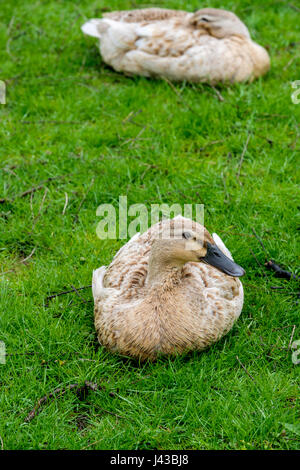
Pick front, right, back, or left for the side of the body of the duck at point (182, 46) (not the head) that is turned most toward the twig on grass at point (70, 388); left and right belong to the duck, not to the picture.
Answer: right

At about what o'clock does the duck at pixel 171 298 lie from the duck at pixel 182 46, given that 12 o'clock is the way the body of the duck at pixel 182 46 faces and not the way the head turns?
the duck at pixel 171 298 is roughly at 3 o'clock from the duck at pixel 182 46.

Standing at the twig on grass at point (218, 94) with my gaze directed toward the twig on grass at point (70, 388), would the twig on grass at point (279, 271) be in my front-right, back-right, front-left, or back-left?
front-left

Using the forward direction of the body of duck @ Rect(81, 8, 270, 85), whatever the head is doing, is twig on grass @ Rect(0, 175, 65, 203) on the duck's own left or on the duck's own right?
on the duck's own right

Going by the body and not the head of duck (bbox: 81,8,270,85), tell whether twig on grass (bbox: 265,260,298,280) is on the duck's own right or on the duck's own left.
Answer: on the duck's own right

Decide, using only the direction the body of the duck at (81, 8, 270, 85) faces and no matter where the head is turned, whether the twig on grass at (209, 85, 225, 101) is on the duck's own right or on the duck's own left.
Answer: on the duck's own right

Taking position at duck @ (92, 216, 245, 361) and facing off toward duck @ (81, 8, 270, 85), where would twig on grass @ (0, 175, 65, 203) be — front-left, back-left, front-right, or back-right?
front-left

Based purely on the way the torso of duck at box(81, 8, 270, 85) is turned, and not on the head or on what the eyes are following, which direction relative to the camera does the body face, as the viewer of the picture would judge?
to the viewer's right

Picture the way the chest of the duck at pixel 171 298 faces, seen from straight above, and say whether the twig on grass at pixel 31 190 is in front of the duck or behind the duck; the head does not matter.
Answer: behind
